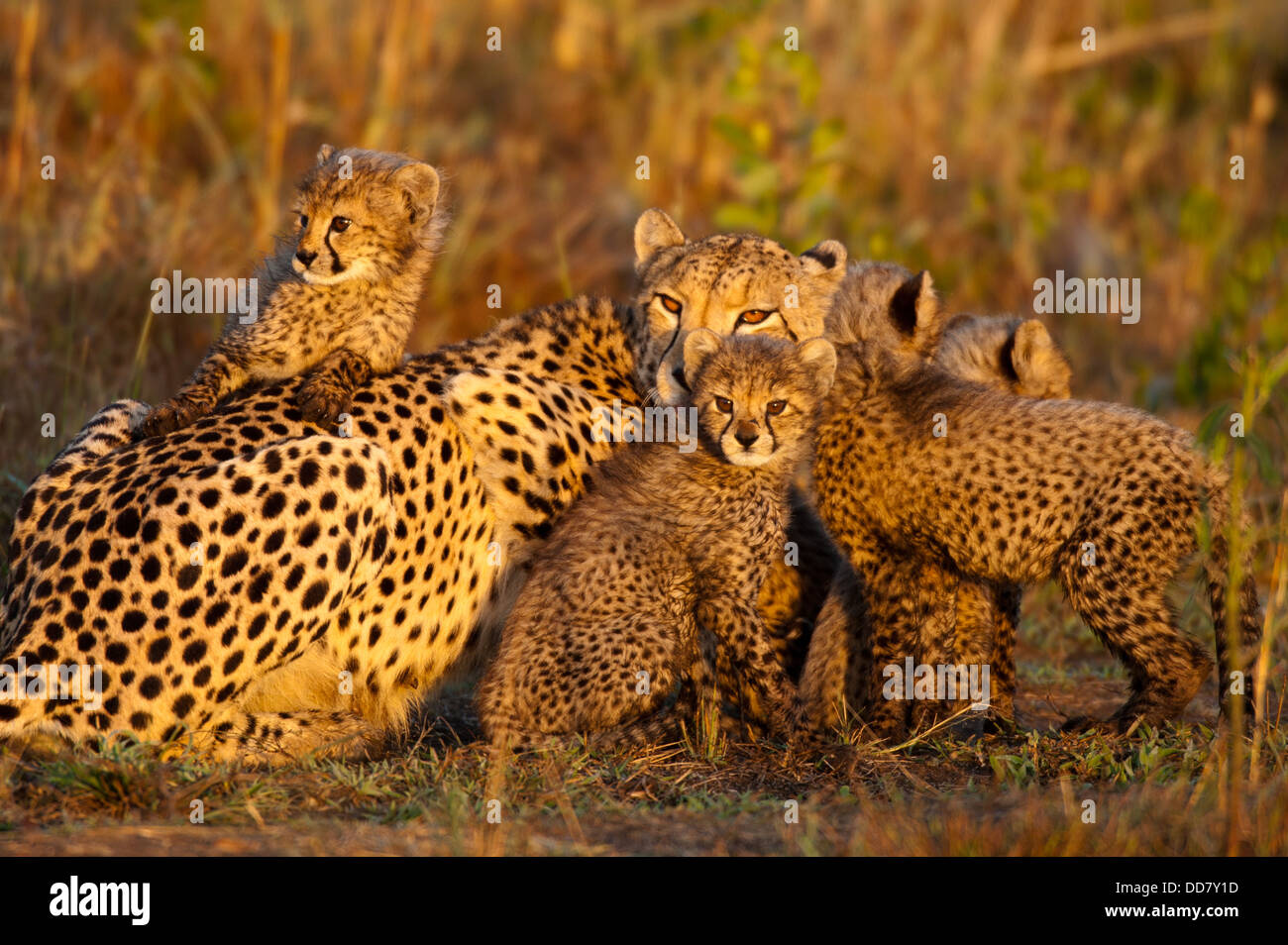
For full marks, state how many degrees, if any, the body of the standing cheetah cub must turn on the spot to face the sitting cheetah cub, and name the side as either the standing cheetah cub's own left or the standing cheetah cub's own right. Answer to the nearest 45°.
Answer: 0° — it already faces it

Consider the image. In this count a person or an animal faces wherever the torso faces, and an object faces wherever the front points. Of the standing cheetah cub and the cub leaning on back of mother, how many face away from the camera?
0

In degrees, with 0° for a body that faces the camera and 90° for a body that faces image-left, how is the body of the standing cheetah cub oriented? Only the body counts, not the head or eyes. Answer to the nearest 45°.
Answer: approximately 90°

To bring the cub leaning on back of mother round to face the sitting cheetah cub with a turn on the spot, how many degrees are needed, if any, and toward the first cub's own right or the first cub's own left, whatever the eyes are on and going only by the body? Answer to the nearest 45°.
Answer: approximately 90° to the first cub's own left

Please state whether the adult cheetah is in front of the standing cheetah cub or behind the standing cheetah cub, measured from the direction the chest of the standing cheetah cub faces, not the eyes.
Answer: in front

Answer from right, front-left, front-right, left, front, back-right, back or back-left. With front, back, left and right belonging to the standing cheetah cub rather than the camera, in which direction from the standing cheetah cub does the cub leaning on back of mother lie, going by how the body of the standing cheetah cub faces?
front
